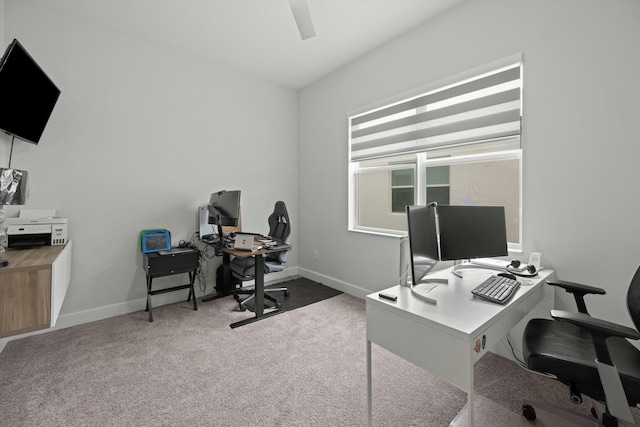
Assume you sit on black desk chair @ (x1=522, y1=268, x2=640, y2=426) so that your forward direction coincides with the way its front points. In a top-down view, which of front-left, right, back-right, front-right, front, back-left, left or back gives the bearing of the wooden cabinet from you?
front-left

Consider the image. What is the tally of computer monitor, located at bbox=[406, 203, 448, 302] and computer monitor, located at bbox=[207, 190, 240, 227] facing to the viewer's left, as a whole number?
0

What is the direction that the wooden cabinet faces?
to the viewer's right

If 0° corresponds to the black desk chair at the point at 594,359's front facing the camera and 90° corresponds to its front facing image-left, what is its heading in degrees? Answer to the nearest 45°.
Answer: approximately 90°

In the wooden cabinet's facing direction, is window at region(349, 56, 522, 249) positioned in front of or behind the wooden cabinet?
in front

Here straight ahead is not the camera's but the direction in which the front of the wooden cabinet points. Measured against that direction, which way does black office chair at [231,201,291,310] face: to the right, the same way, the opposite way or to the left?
the opposite way

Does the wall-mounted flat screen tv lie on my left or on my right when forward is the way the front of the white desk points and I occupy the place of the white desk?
on my right
